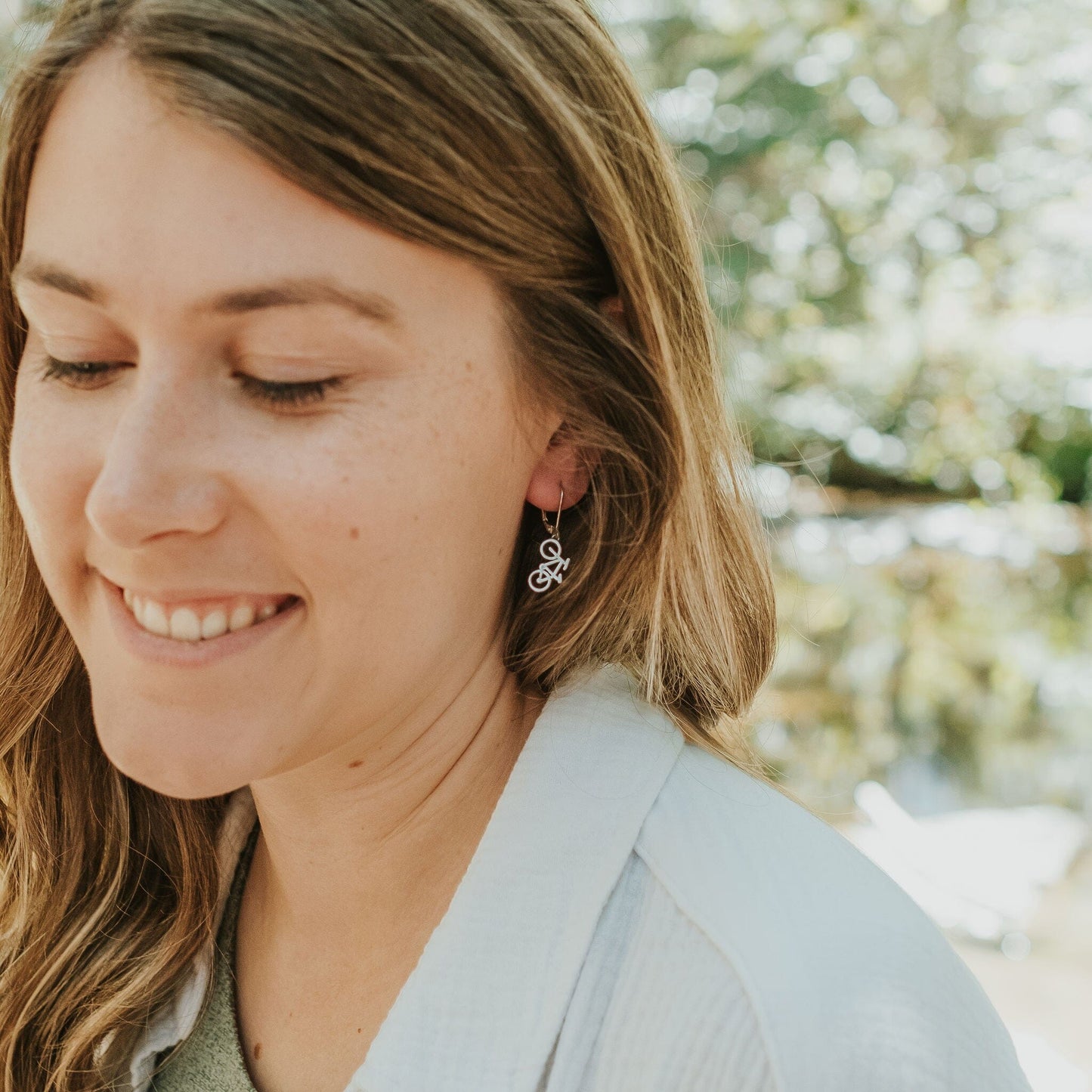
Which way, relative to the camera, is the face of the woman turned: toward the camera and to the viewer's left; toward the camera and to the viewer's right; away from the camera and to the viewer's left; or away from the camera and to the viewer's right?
toward the camera and to the viewer's left

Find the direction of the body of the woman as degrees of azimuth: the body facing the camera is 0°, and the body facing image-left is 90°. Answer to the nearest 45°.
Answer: approximately 45°
